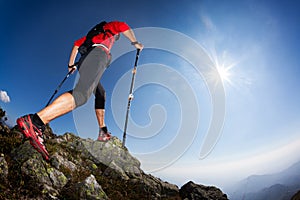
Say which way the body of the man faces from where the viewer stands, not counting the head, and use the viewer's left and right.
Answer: facing away from the viewer and to the right of the viewer
